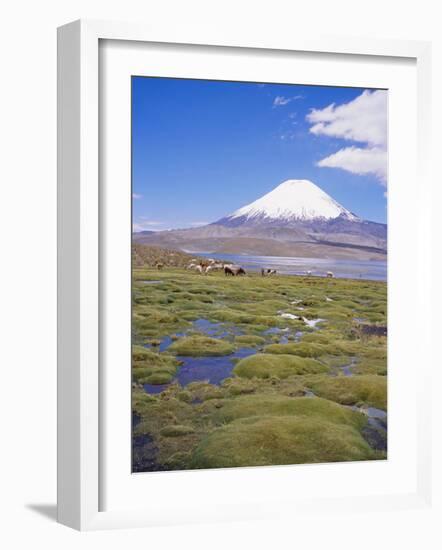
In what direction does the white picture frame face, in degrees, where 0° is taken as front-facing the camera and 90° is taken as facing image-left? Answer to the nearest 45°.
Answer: approximately 315°
